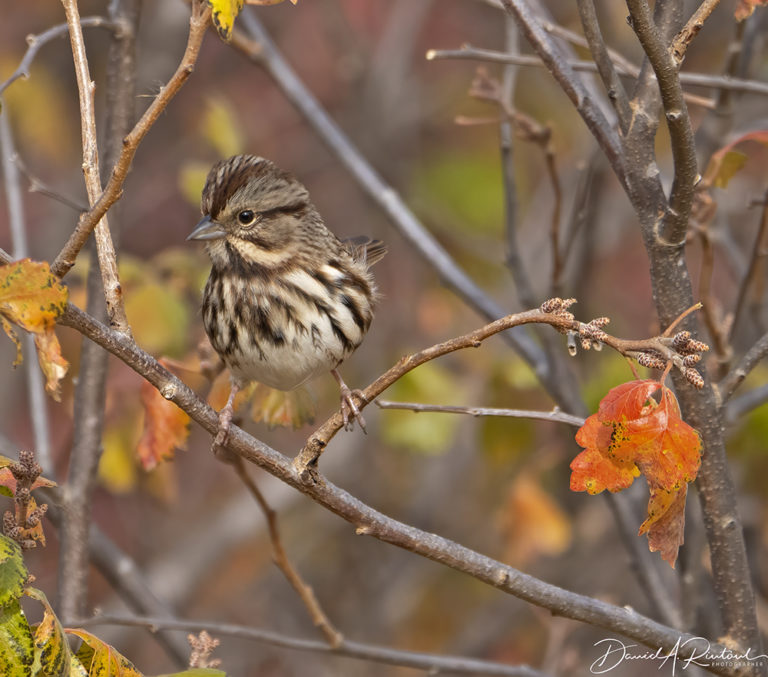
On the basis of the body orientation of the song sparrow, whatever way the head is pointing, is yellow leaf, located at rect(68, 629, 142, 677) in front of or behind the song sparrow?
in front

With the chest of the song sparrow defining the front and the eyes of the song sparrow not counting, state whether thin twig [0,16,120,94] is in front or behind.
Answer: behind

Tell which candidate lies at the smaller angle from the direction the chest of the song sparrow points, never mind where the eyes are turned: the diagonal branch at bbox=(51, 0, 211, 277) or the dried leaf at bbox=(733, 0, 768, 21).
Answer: the diagonal branch

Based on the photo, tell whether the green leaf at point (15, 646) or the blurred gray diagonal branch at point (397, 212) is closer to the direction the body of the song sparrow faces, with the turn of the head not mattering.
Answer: the green leaf

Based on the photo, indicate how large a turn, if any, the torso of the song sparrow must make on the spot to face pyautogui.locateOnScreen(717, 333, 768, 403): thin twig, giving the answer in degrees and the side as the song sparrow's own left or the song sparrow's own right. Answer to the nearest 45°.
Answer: approximately 90° to the song sparrow's own left

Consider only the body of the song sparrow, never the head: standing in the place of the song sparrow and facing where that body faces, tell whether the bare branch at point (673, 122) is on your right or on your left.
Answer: on your left

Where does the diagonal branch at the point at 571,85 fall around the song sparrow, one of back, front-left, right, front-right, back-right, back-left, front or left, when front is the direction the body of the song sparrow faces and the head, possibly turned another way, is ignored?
left

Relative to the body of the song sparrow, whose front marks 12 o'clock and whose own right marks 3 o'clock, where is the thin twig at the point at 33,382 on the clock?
The thin twig is roughly at 2 o'clock from the song sparrow.

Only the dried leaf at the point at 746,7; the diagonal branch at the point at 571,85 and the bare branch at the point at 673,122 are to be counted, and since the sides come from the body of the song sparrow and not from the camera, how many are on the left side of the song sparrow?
3

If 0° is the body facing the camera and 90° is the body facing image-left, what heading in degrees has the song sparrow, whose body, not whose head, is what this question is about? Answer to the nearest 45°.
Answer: approximately 45°
